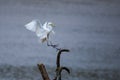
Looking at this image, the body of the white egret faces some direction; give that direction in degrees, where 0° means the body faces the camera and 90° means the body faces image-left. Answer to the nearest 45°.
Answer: approximately 270°
